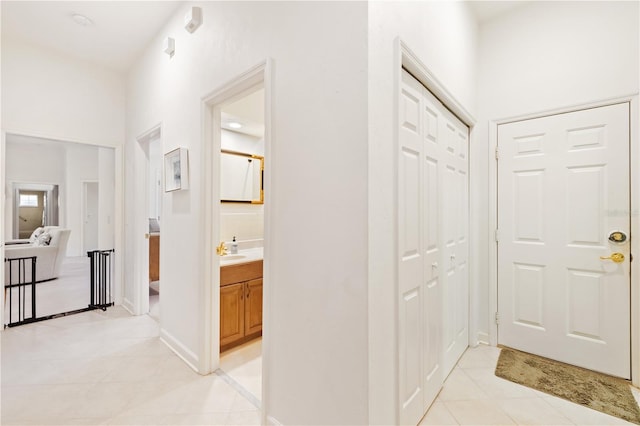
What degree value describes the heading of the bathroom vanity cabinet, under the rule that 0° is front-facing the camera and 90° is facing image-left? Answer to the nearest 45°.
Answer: approximately 315°

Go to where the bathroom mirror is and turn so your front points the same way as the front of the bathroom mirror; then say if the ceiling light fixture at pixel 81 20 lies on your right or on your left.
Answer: on your right

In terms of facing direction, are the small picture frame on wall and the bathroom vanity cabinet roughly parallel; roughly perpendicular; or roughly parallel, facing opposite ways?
roughly perpendicular

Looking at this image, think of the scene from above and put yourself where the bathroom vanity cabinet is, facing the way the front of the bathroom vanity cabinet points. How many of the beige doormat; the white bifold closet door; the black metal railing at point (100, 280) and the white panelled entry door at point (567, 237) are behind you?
1
